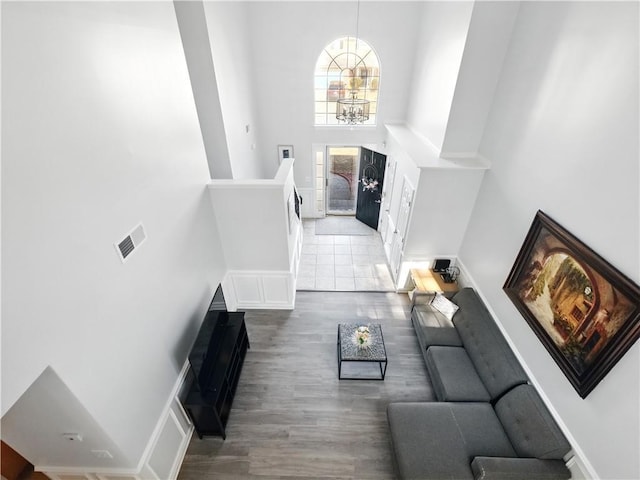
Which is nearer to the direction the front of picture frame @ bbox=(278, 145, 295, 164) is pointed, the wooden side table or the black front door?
the wooden side table

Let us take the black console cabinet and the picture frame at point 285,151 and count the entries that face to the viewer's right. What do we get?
1

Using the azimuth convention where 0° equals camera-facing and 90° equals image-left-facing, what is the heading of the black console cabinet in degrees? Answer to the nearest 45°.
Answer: approximately 270°

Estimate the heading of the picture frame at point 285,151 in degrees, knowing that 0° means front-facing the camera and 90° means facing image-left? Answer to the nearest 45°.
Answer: approximately 0°

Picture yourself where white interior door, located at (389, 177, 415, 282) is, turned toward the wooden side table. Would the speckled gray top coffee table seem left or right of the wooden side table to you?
right

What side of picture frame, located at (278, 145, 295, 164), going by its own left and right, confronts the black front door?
left
